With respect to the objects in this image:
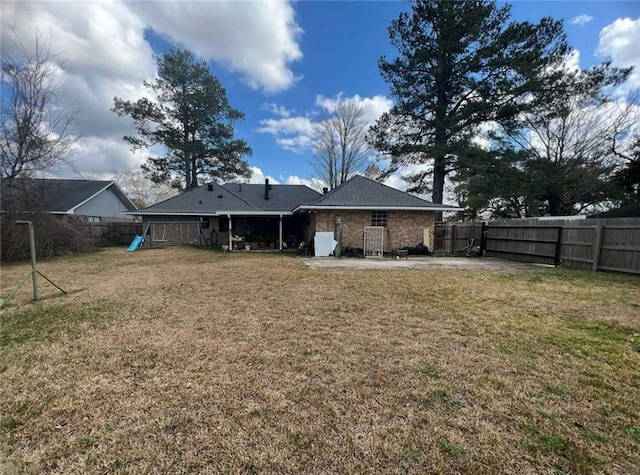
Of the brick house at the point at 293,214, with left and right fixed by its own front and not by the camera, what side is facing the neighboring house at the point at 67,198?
left

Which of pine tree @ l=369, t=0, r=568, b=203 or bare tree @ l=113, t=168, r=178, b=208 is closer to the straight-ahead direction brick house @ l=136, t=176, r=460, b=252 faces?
the bare tree

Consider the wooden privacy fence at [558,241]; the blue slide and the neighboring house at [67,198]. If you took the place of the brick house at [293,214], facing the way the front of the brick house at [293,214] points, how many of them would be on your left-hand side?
2

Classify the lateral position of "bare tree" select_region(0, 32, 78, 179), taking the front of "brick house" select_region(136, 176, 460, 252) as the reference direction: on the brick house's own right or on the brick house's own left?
on the brick house's own left

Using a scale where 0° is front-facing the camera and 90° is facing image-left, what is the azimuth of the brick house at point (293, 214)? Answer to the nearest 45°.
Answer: approximately 180°

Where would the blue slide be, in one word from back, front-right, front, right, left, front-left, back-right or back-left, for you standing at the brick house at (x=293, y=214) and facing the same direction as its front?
left

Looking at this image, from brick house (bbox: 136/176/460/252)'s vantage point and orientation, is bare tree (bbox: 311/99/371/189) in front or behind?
in front

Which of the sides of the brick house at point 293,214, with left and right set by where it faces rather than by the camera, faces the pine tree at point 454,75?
right

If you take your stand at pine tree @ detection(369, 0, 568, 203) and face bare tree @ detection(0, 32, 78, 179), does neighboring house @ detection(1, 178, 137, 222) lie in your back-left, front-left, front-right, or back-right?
front-right
